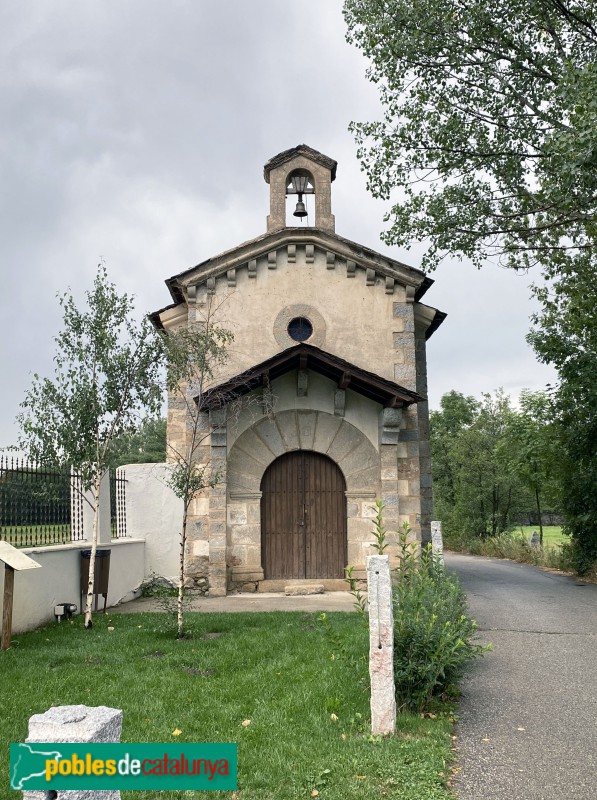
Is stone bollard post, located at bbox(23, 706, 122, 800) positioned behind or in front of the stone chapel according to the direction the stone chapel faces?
in front

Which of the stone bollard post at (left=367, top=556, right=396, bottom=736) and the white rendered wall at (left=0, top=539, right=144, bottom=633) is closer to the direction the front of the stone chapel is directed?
the stone bollard post

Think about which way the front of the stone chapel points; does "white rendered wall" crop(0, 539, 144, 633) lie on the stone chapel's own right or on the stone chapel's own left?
on the stone chapel's own right

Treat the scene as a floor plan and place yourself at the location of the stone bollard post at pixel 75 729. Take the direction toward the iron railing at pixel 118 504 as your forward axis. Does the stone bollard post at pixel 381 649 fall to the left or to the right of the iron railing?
right

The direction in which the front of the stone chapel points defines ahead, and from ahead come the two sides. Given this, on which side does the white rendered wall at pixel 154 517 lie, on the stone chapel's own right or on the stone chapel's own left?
on the stone chapel's own right

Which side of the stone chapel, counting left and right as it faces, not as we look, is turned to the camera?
front

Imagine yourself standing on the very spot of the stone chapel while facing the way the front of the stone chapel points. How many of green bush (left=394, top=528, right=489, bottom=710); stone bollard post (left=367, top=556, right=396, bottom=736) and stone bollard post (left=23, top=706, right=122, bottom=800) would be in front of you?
3

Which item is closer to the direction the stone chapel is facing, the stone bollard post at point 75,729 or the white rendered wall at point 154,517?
the stone bollard post

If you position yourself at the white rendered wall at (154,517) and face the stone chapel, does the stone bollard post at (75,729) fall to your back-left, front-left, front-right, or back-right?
back-right

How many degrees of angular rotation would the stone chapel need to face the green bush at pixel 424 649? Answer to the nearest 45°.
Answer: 0° — it already faces it

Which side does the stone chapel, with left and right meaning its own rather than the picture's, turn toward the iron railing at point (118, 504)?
right

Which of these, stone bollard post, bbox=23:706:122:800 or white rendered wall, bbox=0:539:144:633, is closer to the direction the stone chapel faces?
the stone bollard post

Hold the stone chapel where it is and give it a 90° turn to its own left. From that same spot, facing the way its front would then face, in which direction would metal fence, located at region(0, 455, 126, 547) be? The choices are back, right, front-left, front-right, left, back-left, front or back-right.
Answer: back-right

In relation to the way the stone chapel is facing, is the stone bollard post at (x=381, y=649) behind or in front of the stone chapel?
in front
